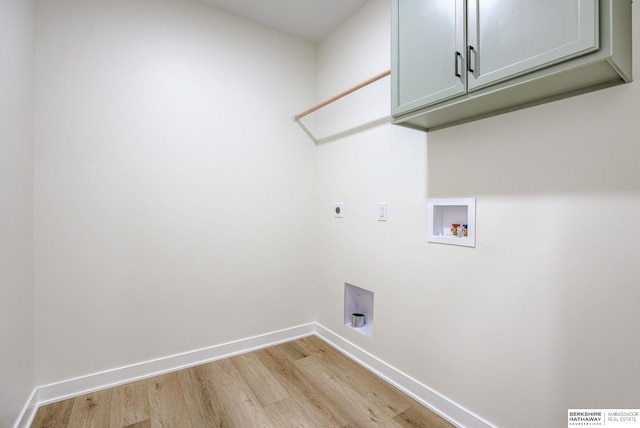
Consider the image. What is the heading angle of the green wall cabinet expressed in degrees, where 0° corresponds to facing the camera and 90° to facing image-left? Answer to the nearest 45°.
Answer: approximately 45°
